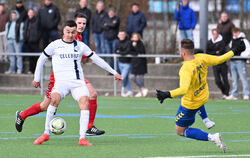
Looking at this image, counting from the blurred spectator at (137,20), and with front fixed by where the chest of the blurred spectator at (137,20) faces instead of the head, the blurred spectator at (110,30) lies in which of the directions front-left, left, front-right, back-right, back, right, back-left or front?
right

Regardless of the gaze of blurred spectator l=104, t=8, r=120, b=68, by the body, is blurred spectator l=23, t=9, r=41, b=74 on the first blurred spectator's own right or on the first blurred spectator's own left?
on the first blurred spectator's own right

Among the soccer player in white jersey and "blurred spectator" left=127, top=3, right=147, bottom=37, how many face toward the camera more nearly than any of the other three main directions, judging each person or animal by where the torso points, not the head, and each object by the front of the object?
2

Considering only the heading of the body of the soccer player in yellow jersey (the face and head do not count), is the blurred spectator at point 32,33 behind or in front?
in front

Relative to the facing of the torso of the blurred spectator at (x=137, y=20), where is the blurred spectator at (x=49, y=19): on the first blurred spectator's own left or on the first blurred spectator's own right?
on the first blurred spectator's own right

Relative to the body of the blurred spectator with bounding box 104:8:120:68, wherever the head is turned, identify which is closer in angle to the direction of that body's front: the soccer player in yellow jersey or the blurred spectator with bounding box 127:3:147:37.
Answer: the soccer player in yellow jersey

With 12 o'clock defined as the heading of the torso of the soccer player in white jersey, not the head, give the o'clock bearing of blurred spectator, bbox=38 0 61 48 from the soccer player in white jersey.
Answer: The blurred spectator is roughly at 6 o'clock from the soccer player in white jersey.

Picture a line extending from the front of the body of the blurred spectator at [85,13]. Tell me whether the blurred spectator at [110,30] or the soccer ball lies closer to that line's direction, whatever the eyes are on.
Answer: the soccer ball
